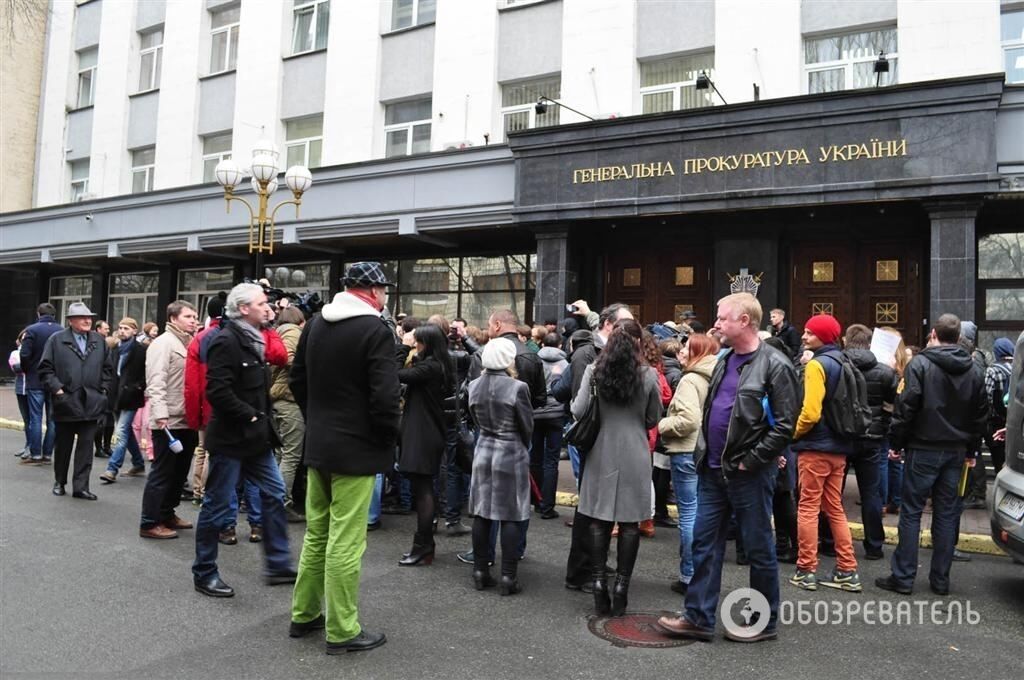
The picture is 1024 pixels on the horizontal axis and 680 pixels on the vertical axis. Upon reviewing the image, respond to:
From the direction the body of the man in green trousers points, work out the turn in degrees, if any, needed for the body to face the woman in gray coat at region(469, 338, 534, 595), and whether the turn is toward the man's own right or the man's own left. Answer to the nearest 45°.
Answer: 0° — they already face them

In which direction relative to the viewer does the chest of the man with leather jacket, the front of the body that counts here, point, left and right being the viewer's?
facing the viewer and to the left of the viewer

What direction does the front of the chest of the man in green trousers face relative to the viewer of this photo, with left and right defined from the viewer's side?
facing away from the viewer and to the right of the viewer

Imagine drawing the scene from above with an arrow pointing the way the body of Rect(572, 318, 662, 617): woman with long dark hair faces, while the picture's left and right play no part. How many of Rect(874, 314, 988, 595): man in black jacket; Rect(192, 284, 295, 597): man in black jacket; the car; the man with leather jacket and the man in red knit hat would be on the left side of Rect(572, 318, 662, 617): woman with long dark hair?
1

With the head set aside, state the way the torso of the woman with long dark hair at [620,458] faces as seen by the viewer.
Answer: away from the camera

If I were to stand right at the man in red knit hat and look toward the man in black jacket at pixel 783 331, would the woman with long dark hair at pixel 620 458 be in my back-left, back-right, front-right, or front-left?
back-left

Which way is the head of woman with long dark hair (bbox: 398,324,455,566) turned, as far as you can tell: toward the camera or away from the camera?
away from the camera

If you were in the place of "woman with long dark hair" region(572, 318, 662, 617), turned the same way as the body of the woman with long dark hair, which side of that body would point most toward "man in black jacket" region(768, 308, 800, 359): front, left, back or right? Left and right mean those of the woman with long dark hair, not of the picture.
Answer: front

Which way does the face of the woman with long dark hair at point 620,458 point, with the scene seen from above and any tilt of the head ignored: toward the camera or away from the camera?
away from the camera

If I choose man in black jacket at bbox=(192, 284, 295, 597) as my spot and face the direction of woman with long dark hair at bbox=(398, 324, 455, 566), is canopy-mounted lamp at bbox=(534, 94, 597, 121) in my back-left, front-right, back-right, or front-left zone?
front-left
